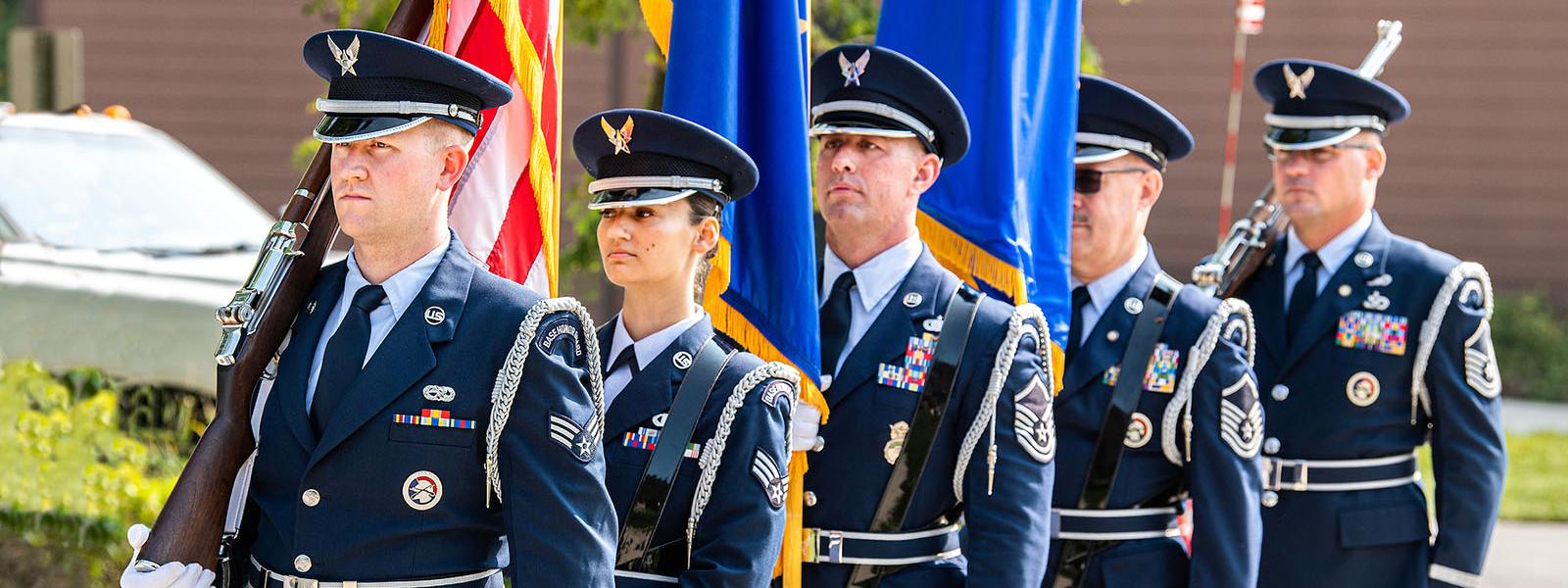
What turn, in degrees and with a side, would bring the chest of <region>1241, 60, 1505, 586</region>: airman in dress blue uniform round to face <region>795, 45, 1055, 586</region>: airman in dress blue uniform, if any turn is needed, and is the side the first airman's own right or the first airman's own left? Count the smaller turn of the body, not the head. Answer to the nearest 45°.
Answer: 0° — they already face them

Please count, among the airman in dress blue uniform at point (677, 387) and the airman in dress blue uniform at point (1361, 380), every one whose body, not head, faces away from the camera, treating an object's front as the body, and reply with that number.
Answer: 0

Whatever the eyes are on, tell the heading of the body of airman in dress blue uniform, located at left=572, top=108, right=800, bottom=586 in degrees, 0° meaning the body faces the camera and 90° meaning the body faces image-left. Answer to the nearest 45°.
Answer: approximately 45°

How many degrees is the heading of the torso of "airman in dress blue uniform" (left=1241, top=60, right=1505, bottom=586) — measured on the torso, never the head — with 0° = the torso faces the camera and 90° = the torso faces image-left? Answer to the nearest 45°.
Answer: approximately 45°

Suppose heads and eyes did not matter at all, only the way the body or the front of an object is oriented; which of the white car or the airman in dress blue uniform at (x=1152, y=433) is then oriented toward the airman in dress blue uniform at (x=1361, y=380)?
the white car

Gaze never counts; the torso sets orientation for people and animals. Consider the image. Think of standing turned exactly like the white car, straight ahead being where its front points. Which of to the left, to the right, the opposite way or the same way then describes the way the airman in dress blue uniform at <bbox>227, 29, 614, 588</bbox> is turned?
to the right

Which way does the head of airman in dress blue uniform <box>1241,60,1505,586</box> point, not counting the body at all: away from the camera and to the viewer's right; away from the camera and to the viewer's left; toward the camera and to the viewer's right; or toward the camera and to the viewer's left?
toward the camera and to the viewer's left

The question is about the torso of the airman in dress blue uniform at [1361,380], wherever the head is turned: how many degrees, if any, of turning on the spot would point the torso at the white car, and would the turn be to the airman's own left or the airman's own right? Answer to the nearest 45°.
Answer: approximately 45° to the airman's own right

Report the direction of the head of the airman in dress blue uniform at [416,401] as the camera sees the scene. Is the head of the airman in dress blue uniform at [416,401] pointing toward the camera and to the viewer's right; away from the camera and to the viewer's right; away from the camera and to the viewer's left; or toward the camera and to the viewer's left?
toward the camera and to the viewer's left

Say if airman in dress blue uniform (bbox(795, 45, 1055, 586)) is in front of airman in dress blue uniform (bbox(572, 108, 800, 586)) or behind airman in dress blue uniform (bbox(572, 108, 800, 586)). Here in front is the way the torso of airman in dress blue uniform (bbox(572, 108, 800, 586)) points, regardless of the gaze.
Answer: behind

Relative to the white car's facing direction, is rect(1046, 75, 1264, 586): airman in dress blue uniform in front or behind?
in front

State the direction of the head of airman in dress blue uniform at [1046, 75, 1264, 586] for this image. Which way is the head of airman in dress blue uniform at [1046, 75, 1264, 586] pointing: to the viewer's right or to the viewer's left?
to the viewer's left

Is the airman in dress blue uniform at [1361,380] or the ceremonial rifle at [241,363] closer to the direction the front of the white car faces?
the airman in dress blue uniform

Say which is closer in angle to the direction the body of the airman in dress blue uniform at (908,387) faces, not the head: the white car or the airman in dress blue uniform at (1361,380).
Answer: the white car

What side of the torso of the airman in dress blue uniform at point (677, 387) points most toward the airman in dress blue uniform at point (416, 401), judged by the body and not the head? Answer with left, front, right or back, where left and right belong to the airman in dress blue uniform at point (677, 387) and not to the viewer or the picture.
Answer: front

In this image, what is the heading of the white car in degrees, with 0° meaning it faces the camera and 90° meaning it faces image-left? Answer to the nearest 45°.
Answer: approximately 315°
